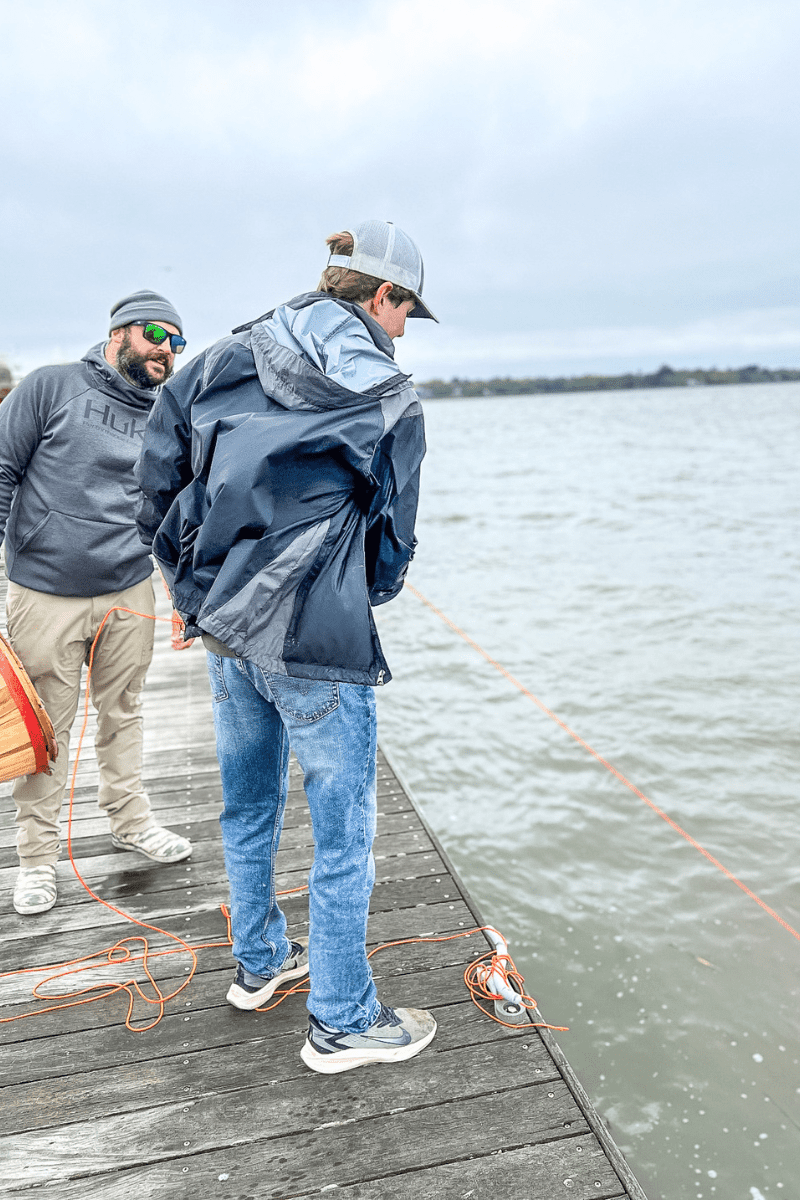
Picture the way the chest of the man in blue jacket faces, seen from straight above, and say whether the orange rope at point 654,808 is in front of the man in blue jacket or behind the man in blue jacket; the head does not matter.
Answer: in front

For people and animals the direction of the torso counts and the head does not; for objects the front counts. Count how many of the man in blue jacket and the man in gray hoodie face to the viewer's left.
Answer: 0

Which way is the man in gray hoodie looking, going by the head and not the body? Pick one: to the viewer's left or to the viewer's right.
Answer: to the viewer's right

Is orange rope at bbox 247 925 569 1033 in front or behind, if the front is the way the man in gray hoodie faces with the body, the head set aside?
in front

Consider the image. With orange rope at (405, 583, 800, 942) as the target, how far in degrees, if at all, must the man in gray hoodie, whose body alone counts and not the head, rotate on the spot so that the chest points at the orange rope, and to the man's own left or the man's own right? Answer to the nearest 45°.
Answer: approximately 45° to the man's own left

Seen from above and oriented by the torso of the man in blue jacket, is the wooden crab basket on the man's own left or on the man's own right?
on the man's own left

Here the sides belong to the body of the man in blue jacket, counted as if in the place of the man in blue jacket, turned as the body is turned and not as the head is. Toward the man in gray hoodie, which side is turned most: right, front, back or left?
left

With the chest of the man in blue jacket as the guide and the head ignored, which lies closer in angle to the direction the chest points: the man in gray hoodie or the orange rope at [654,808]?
the orange rope

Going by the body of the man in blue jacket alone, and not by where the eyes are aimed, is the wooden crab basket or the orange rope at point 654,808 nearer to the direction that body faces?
the orange rope

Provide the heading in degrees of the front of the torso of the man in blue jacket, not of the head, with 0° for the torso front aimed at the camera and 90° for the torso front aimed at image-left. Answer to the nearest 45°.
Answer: approximately 225°
